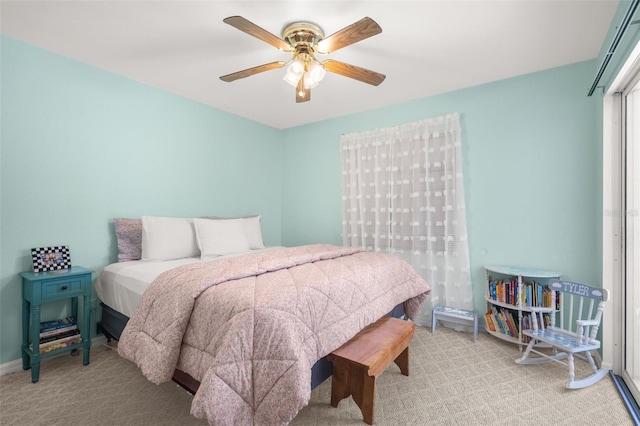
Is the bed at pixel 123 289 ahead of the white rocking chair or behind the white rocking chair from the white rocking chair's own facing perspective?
ahead

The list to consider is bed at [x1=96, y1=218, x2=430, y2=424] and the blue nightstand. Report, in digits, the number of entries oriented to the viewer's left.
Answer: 0

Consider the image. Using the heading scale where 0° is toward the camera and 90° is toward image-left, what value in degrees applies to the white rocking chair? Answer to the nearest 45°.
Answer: approximately 45°

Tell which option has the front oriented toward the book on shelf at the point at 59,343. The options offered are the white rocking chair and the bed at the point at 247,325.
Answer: the white rocking chair

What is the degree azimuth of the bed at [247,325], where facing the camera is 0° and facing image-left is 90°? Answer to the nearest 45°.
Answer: approximately 315°

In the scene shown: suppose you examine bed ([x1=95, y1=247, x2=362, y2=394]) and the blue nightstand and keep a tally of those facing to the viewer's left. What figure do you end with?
0

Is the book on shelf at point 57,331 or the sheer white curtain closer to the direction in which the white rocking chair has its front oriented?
the book on shelf

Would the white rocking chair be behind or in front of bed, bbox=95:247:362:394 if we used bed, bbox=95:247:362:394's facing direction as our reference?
in front

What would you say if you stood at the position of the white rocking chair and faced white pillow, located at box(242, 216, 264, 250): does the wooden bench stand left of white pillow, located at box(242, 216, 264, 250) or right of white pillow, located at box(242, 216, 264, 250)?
left

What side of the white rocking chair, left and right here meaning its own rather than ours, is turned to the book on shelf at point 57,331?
front

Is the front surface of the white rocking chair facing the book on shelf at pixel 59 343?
yes

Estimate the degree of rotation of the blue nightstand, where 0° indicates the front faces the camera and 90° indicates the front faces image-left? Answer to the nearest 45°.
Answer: approximately 315°
